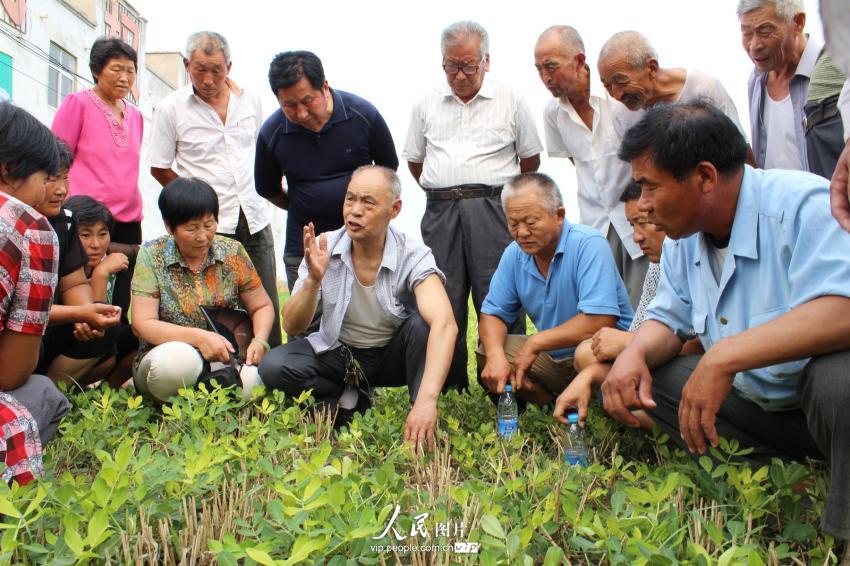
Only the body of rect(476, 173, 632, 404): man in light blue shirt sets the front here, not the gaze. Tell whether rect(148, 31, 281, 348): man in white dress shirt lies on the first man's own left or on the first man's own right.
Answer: on the first man's own right

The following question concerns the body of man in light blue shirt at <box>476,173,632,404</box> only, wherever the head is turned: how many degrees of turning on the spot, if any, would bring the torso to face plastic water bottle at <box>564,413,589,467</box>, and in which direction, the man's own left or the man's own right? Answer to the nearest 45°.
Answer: approximately 45° to the man's own left

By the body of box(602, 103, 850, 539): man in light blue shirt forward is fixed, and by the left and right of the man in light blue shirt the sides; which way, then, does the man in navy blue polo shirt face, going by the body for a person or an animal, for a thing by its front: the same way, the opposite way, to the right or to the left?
to the left

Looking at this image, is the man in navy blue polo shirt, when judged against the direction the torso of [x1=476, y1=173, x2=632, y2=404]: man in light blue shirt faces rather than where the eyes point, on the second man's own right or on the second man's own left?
on the second man's own right

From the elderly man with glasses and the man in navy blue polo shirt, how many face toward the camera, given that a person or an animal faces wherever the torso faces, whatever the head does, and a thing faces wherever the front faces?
2

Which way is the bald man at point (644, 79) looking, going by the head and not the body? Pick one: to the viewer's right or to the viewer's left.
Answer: to the viewer's left

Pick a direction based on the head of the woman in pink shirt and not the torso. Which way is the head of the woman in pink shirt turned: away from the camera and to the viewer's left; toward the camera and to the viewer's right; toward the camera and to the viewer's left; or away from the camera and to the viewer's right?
toward the camera and to the viewer's right

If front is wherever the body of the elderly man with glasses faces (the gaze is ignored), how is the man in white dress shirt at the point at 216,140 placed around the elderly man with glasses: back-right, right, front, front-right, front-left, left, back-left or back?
right

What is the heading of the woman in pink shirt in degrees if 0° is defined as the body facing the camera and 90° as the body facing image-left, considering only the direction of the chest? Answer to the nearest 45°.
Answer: approximately 315°
